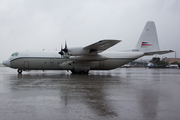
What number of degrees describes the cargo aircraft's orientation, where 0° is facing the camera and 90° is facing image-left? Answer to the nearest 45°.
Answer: approximately 90°
